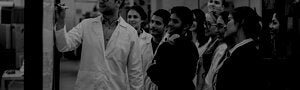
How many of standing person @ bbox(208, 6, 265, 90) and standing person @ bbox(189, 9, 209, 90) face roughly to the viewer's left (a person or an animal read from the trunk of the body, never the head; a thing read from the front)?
2

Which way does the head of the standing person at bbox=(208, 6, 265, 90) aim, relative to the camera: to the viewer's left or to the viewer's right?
to the viewer's left

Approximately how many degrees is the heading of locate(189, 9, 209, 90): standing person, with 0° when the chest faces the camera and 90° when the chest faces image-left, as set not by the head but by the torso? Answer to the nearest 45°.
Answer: approximately 90°

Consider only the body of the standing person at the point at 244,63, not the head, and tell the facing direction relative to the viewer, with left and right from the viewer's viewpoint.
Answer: facing to the left of the viewer

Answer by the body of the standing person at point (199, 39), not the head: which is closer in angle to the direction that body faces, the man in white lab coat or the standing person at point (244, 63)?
the man in white lab coat
